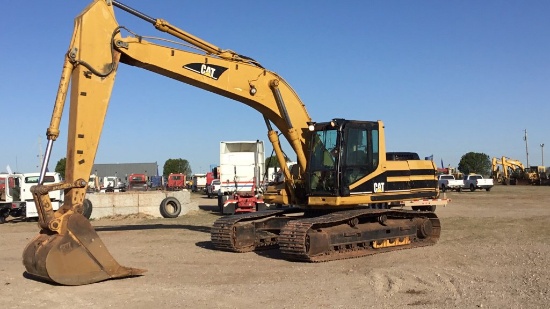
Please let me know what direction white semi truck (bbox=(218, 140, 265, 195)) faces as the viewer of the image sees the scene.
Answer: facing away from the viewer

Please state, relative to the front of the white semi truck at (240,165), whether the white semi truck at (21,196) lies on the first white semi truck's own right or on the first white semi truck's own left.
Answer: on the first white semi truck's own left

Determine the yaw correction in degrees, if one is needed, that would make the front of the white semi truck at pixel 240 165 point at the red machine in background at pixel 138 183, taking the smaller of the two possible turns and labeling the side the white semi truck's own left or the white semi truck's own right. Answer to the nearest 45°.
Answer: approximately 45° to the white semi truck's own left

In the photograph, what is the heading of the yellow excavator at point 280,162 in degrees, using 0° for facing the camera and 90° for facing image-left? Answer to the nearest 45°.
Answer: approximately 45°

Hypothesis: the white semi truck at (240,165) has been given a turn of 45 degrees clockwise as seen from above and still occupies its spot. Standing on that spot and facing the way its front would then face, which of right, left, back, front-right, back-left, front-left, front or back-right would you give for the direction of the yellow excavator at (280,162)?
back-right
